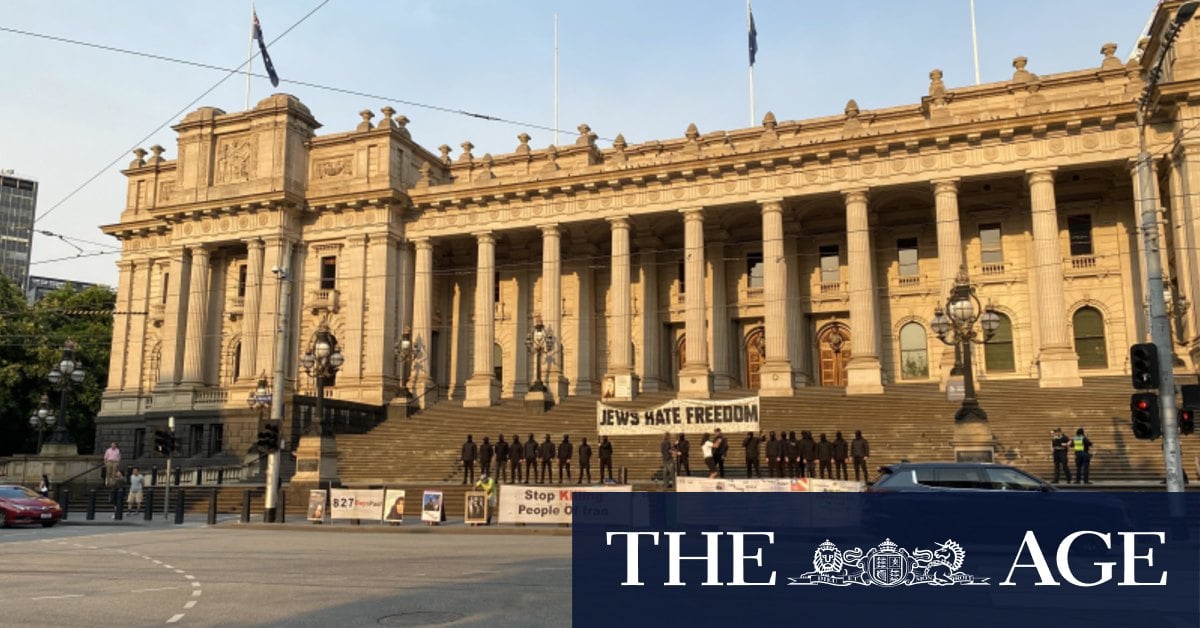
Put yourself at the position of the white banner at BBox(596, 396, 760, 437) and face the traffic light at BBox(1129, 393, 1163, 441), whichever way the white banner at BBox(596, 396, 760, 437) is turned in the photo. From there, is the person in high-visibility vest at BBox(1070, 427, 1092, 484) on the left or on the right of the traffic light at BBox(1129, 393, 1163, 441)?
left

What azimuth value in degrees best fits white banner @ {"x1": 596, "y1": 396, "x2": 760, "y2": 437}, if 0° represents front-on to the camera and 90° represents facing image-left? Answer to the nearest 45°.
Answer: approximately 0°

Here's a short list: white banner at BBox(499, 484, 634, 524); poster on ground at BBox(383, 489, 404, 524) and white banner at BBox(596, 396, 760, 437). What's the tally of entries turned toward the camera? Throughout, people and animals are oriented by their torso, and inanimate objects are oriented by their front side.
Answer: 3

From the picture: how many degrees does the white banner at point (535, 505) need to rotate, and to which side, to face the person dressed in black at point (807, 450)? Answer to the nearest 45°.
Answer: approximately 90° to its left

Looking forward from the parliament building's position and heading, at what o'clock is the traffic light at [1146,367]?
The traffic light is roughly at 10 o'clock from the parliament building.

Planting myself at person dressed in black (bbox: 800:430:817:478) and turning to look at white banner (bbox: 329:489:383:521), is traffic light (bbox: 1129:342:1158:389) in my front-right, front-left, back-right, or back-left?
back-left

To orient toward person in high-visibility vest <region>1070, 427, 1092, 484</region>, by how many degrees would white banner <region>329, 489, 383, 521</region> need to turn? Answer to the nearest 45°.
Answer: approximately 90° to its left

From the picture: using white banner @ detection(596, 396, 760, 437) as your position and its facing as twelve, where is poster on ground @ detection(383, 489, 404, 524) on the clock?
The poster on ground is roughly at 2 o'clock from the white banner.

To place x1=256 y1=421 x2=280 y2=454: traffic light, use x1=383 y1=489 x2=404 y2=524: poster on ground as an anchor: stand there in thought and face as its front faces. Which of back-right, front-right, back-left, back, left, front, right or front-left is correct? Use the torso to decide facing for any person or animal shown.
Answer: back-right

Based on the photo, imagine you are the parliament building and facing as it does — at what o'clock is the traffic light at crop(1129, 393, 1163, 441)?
The traffic light is roughly at 10 o'clock from the parliament building.
